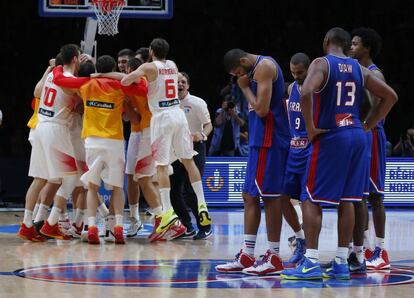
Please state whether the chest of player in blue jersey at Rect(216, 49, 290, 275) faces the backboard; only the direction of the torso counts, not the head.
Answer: no

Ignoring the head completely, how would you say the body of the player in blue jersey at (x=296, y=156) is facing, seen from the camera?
toward the camera

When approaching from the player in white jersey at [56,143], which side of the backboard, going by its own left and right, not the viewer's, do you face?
front

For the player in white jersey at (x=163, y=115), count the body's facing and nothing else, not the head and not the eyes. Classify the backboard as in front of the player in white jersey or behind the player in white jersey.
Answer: in front

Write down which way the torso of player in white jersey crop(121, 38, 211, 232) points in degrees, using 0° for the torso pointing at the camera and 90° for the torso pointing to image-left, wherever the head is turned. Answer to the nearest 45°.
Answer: approximately 135°

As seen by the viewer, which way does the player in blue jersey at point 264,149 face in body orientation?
to the viewer's left

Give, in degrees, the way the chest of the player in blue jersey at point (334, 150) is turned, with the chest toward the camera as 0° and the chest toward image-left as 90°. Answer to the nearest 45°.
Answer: approximately 135°

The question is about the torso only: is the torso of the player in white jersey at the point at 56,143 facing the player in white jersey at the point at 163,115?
no

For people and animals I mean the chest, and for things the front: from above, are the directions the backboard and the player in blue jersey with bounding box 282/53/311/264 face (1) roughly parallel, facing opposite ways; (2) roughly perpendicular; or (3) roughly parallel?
roughly parallel

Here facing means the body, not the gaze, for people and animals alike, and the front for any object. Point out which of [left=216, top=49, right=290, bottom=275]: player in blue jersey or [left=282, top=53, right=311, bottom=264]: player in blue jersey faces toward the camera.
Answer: [left=282, top=53, right=311, bottom=264]: player in blue jersey

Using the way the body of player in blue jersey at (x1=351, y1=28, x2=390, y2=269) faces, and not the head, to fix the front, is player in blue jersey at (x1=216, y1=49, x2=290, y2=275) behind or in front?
in front

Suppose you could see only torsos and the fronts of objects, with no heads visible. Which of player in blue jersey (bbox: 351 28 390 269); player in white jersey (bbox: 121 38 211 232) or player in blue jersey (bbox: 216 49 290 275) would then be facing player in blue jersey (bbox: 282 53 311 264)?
player in blue jersey (bbox: 351 28 390 269)

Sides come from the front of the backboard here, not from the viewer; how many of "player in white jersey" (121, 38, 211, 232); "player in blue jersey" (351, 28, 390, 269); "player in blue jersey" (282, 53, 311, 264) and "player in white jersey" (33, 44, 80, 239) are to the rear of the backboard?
0
